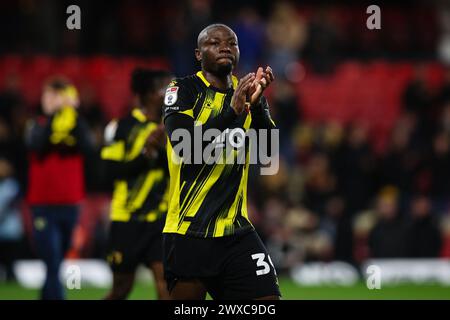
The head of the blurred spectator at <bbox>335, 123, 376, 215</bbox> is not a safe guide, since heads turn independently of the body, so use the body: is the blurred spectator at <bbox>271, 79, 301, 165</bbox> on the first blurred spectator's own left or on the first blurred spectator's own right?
on the first blurred spectator's own right

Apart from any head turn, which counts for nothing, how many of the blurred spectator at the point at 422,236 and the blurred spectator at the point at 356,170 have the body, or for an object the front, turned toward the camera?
2

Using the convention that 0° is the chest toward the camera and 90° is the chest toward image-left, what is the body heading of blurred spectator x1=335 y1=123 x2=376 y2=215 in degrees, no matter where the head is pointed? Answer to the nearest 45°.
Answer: approximately 0°

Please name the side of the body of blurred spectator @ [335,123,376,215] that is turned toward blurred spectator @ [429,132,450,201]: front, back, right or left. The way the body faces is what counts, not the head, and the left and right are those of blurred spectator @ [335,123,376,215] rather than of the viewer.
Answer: left

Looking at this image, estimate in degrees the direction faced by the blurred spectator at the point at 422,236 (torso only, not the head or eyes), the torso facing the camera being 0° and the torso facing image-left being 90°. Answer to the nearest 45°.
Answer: approximately 0°
